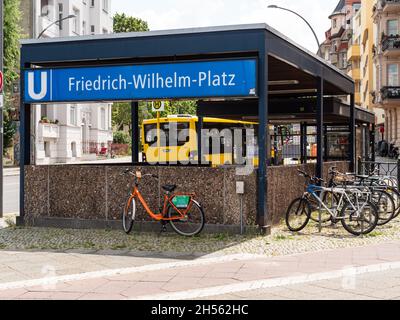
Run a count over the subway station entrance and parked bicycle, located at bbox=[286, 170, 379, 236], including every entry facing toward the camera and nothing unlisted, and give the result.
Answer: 1

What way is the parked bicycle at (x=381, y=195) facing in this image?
to the viewer's left

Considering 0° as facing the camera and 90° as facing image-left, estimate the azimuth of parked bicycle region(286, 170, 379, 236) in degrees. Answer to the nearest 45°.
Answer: approximately 90°

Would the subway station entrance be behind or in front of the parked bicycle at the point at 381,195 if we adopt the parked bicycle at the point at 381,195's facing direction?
in front

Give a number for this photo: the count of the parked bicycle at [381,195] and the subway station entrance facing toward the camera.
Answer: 1

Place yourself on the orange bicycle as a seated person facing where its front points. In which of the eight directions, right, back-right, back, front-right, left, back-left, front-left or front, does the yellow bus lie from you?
right

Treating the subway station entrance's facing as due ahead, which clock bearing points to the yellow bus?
The yellow bus is roughly at 6 o'clock from the subway station entrance.

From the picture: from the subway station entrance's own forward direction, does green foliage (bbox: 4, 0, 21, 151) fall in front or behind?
behind

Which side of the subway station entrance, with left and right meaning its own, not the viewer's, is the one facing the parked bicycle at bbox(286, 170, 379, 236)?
left

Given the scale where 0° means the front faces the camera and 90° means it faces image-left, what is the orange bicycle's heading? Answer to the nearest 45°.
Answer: approximately 90°

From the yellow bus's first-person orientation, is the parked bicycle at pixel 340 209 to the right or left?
on its left
